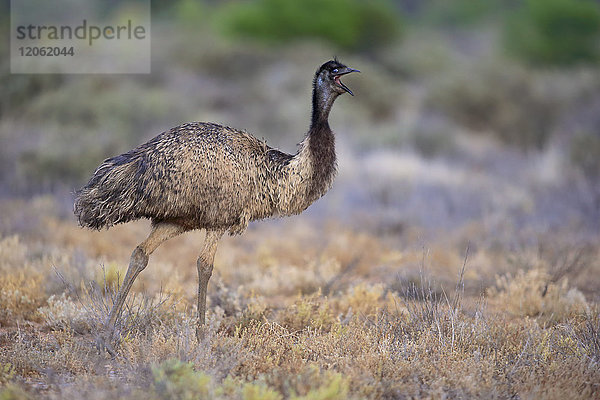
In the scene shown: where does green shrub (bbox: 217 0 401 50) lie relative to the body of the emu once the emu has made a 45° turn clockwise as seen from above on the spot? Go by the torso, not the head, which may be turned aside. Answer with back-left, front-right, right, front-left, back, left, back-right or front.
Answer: back-left

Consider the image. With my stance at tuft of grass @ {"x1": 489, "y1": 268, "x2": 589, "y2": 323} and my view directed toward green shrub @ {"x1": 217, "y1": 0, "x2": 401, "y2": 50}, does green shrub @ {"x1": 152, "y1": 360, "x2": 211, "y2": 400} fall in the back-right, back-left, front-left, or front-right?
back-left

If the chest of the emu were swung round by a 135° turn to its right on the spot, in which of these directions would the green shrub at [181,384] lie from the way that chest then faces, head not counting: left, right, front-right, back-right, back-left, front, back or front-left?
front-left

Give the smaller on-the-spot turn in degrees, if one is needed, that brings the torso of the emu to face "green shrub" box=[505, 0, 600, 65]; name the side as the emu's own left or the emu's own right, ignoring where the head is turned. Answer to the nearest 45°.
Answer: approximately 45° to the emu's own left

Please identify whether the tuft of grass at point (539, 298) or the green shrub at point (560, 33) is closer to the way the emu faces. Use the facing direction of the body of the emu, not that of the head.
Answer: the tuft of grass

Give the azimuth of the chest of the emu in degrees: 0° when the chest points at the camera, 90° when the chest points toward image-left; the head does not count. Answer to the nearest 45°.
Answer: approximately 270°

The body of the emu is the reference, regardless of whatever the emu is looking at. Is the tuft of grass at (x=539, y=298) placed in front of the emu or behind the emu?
in front
